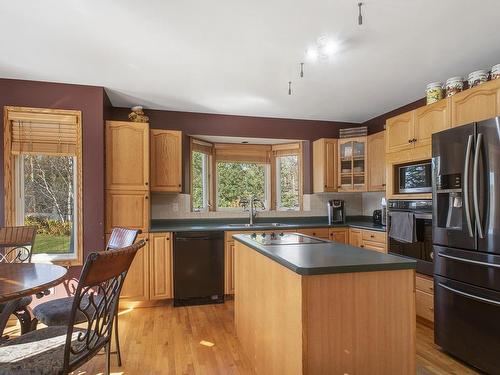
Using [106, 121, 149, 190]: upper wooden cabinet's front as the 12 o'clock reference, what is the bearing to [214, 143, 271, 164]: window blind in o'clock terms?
The window blind is roughly at 8 o'clock from the upper wooden cabinet.

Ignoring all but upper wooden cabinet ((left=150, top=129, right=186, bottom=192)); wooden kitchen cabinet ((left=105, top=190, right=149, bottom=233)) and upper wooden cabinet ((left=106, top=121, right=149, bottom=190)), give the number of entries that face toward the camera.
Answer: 3

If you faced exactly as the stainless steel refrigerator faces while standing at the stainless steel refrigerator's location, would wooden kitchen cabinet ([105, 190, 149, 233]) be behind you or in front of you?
in front

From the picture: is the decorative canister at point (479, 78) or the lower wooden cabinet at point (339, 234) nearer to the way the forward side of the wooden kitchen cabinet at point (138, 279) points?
the decorative canister

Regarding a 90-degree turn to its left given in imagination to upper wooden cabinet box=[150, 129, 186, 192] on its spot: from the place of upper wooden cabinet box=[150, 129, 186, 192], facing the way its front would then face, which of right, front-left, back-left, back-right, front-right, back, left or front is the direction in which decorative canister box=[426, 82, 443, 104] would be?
front-right

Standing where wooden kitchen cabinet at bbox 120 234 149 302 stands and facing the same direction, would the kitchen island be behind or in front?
in front

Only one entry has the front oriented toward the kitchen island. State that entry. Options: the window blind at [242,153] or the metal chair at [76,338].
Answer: the window blind

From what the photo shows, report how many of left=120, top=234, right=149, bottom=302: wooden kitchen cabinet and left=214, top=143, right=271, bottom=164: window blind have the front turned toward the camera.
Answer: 2

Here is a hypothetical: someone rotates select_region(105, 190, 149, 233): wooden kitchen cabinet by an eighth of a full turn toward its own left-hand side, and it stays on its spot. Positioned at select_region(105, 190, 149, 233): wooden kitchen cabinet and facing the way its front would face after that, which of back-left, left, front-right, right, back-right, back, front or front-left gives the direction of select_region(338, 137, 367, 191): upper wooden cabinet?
front-left

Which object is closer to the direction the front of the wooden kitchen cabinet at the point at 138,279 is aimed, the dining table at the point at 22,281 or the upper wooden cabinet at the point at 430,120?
the dining table

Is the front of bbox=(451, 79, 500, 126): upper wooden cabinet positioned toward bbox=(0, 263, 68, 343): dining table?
yes
